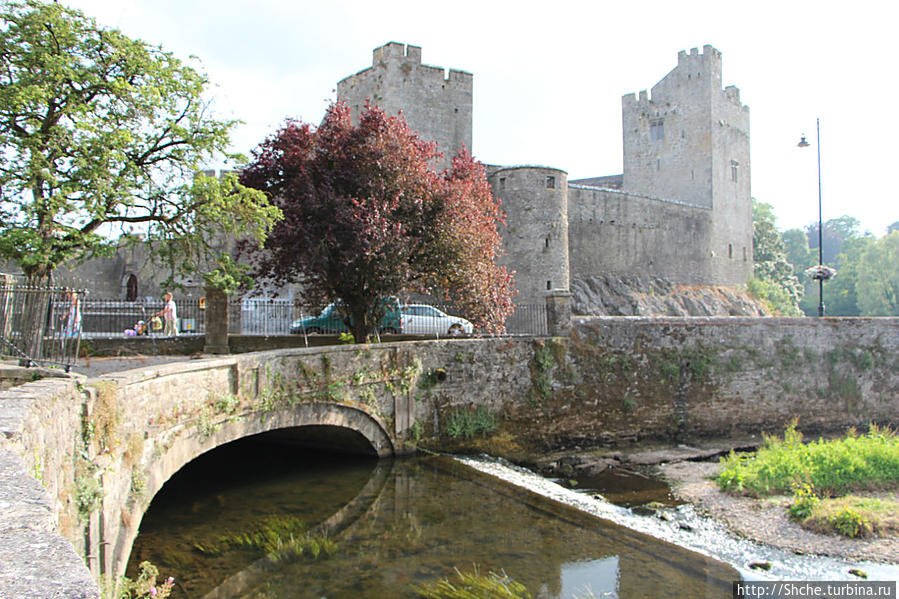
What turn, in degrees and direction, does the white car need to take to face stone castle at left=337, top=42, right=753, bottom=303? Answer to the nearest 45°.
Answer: approximately 45° to its left

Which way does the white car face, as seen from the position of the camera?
facing to the right of the viewer

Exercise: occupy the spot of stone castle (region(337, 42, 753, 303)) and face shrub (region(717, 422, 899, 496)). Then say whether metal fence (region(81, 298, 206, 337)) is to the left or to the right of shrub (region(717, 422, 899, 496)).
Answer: right

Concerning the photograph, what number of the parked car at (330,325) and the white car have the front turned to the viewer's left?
1

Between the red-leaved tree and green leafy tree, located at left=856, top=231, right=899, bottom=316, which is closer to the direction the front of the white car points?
the green leafy tree

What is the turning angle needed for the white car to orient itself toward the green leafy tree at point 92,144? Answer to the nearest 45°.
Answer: approximately 135° to its right

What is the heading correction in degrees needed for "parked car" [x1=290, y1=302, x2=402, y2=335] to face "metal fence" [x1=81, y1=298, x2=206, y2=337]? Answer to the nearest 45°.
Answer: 0° — it already faces it

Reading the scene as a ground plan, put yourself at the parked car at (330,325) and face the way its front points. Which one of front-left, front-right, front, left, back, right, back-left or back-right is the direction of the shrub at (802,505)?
back-left

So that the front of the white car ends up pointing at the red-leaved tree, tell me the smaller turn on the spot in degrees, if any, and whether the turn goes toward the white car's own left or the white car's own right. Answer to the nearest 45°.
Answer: approximately 90° to the white car's own right

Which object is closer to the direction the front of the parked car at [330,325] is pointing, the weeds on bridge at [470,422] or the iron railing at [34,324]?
the iron railing
